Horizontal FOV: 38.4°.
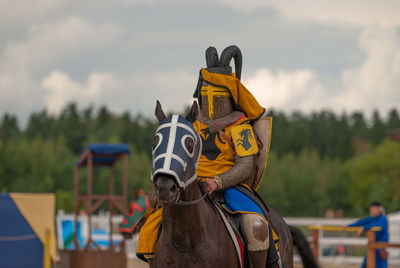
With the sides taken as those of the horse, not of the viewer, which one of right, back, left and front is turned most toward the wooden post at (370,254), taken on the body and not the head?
back

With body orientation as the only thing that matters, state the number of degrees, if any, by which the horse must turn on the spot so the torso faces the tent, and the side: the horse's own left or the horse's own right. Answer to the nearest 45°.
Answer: approximately 90° to the horse's own right

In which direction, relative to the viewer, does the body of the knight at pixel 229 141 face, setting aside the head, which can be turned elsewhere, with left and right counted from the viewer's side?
facing the viewer and to the left of the viewer

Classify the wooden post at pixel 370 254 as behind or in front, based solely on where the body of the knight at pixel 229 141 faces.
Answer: behind

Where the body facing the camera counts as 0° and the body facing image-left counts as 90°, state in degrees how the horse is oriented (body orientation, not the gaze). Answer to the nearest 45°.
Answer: approximately 45°

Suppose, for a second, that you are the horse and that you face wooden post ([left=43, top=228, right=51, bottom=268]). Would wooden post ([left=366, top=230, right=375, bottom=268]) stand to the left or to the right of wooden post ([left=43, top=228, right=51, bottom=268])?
right

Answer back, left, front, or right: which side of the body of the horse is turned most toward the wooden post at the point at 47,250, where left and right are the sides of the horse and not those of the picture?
right

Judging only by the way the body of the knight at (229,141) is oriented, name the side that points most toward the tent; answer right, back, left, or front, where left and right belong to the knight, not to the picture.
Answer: right
